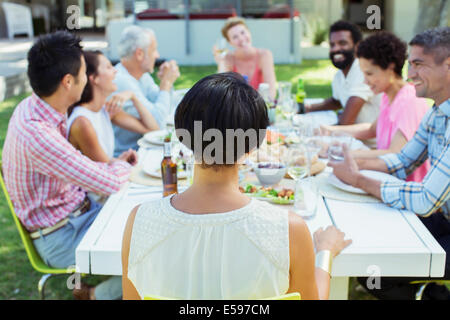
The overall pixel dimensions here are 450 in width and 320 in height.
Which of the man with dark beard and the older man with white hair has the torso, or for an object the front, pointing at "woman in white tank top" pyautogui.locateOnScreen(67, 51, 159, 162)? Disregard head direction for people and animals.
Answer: the man with dark beard

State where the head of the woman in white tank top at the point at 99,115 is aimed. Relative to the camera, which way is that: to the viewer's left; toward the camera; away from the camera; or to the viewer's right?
to the viewer's right

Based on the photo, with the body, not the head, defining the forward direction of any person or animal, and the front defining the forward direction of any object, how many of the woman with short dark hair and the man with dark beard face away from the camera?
1

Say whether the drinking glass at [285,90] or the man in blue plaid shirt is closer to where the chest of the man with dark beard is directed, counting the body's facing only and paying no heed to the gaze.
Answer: the drinking glass

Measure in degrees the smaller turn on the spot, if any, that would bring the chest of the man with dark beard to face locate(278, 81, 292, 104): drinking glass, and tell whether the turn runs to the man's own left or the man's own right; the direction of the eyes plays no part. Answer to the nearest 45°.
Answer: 0° — they already face it

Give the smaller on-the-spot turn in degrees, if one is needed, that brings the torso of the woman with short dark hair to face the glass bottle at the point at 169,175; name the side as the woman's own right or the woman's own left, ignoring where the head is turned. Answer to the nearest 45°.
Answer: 0° — they already face it

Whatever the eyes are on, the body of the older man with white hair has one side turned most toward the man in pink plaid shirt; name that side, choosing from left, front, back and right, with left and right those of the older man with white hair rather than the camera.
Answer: right

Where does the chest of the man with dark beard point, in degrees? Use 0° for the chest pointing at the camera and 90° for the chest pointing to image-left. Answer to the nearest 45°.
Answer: approximately 45°

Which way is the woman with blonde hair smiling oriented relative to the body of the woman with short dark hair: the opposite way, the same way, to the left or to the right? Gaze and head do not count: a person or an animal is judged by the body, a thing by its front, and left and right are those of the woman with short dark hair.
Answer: the opposite way

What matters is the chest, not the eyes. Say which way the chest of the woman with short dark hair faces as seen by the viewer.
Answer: away from the camera

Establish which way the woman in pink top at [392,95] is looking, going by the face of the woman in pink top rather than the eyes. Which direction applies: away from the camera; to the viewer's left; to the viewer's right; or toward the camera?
to the viewer's left

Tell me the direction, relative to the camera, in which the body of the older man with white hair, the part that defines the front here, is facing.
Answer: to the viewer's right

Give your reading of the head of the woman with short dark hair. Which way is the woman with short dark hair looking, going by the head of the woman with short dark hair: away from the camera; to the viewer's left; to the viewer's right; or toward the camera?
away from the camera

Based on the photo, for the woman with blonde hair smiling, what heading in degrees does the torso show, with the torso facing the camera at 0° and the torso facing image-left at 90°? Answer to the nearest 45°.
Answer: approximately 0°

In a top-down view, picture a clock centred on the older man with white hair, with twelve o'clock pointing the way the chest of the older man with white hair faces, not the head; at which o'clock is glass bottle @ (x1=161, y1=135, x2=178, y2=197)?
The glass bottle is roughly at 3 o'clock from the older man with white hair.
